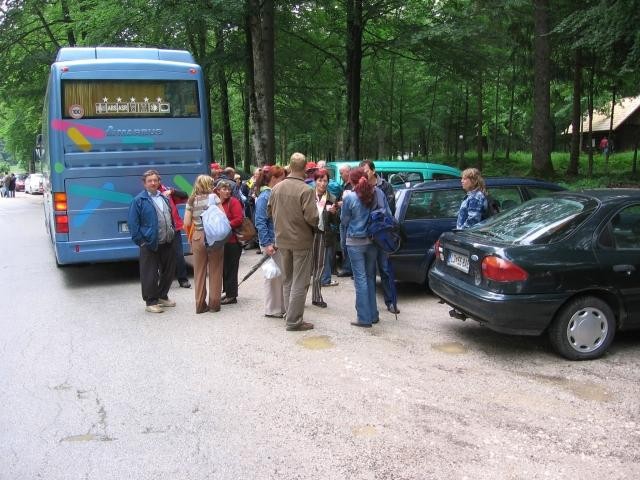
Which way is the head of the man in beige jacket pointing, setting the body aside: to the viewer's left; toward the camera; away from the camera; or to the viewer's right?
away from the camera

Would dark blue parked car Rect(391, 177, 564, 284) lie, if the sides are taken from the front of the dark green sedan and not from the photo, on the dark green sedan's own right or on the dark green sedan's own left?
on the dark green sedan's own left

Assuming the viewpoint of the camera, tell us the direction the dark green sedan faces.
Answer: facing away from the viewer and to the right of the viewer

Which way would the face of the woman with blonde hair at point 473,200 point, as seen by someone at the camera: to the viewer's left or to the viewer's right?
to the viewer's left

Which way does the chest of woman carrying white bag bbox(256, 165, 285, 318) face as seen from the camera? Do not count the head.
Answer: to the viewer's right

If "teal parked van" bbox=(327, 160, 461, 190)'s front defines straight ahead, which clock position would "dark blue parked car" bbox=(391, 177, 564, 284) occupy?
"dark blue parked car" bbox=(391, 177, 564, 284) is roughly at 3 o'clock from "teal parked van" bbox=(327, 160, 461, 190).

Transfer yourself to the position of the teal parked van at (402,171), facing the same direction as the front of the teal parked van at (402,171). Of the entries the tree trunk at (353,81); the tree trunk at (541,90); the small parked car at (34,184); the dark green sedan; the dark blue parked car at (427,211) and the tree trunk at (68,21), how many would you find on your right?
2

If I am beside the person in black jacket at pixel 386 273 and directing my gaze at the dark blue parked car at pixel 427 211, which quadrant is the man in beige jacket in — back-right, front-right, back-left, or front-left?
back-left

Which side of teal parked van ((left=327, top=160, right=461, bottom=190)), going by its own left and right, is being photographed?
right

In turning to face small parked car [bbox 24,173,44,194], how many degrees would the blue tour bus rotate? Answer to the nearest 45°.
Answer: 0° — it already faces it

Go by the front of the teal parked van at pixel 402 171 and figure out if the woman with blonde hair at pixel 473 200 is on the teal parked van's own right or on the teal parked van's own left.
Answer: on the teal parked van's own right

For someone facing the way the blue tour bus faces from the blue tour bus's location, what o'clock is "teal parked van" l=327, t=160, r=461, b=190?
The teal parked van is roughly at 3 o'clock from the blue tour bus.

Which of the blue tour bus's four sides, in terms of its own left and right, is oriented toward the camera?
back

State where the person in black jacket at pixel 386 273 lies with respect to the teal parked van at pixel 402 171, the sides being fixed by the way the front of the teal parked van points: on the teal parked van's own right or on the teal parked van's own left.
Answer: on the teal parked van's own right
